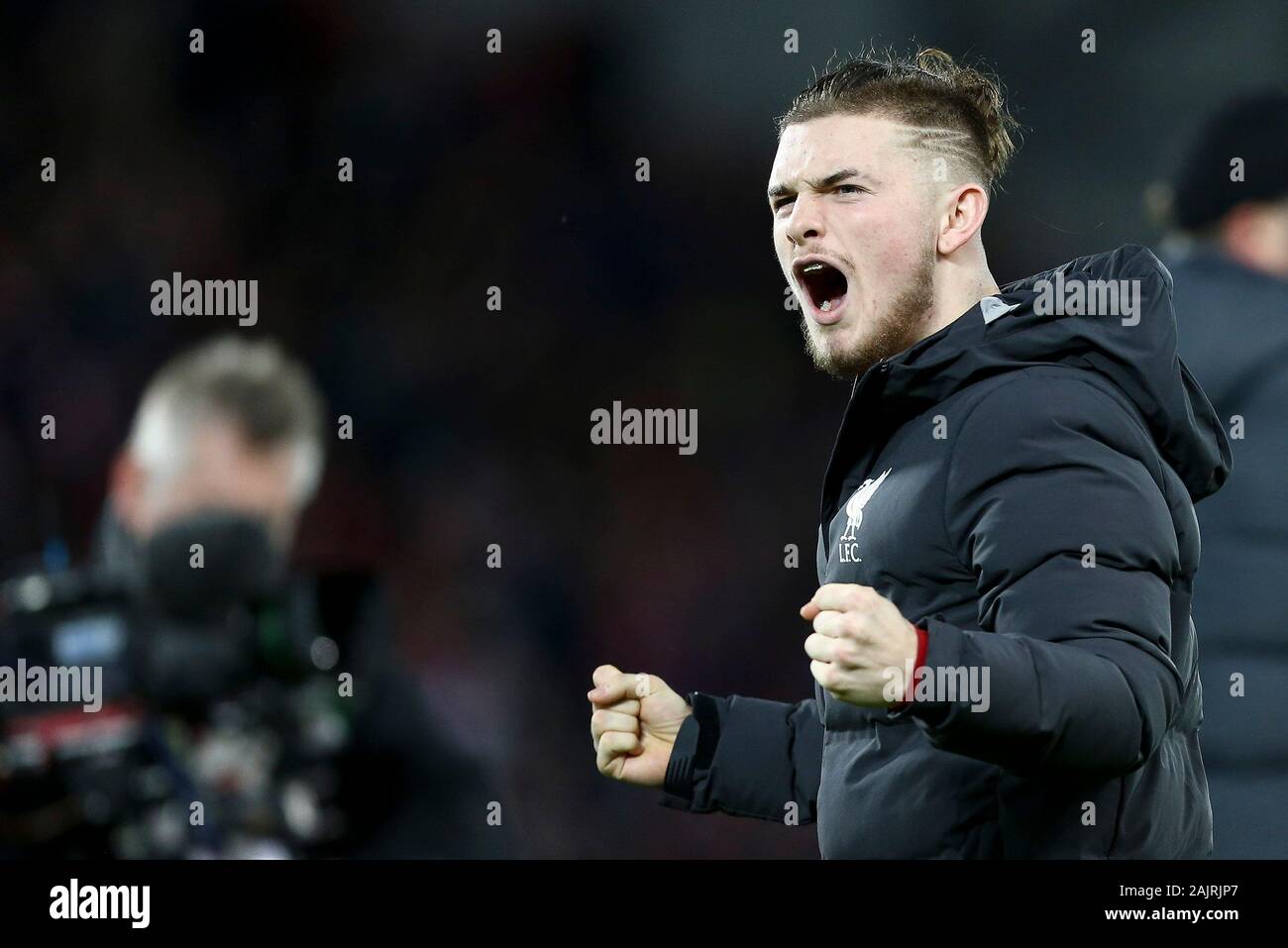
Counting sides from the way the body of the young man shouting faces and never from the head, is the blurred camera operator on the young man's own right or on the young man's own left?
on the young man's own right

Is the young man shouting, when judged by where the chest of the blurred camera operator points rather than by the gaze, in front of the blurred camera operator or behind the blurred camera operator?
in front

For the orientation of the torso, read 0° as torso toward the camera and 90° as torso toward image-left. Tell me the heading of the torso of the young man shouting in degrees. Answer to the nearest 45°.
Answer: approximately 45°
